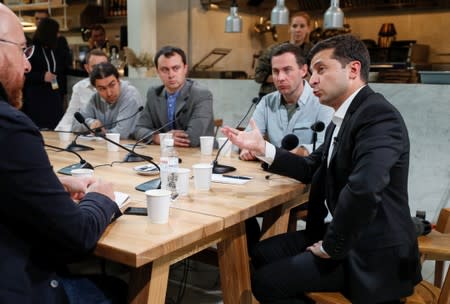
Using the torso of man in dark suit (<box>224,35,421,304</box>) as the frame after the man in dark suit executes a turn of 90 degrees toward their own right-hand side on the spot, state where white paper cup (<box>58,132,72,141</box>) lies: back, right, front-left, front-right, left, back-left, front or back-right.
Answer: front-left

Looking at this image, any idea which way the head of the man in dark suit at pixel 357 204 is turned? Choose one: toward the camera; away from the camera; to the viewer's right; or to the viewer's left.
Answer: to the viewer's left

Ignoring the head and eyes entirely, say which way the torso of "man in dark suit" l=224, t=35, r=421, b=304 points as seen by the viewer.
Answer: to the viewer's left

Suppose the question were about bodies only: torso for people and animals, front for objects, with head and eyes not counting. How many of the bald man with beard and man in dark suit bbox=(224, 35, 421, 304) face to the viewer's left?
1

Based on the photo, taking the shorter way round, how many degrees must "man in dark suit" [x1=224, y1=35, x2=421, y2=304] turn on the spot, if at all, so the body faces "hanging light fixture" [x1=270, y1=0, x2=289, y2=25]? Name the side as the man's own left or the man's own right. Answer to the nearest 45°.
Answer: approximately 90° to the man's own right

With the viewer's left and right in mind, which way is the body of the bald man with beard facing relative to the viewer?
facing to the right of the viewer

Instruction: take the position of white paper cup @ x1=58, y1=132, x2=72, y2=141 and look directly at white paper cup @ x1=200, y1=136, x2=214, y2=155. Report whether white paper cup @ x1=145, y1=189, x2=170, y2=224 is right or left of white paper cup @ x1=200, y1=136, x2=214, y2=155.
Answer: right
